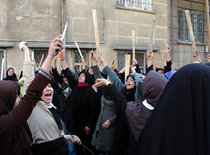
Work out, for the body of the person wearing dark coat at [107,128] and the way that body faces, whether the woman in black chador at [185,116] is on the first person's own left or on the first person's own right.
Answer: on the first person's own left

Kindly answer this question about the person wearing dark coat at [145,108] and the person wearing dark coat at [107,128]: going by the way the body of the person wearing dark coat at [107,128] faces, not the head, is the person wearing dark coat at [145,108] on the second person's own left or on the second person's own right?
on the second person's own left

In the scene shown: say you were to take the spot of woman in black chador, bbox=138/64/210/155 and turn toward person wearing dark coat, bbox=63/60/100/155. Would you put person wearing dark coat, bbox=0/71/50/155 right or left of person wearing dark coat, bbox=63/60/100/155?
left

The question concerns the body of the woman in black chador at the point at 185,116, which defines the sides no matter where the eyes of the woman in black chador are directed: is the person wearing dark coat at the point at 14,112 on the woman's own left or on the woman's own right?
on the woman's own left

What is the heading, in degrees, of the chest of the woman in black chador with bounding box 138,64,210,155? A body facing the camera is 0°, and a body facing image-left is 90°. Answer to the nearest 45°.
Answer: approximately 180°

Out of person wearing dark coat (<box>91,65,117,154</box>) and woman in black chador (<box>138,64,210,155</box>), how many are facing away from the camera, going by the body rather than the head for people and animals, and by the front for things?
1

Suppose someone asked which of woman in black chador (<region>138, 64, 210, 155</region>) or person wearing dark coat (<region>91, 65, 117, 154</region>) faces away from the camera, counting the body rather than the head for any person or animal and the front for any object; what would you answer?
the woman in black chador
